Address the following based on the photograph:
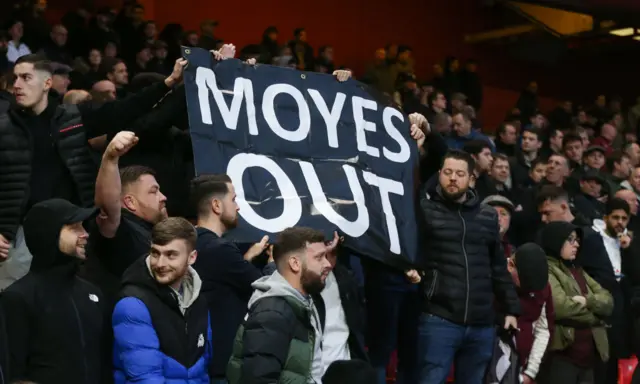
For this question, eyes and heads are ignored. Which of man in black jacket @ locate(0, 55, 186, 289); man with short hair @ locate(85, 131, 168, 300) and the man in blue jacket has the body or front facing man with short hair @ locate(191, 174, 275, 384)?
man with short hair @ locate(85, 131, 168, 300)

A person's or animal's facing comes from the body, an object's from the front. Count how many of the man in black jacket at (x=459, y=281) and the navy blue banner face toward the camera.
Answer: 2

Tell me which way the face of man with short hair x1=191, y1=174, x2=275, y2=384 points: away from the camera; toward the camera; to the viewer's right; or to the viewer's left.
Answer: to the viewer's right

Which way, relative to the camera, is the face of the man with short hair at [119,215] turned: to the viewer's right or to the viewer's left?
to the viewer's right

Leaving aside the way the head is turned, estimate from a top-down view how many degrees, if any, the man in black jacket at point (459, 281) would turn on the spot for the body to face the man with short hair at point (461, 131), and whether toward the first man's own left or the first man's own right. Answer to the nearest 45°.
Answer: approximately 180°

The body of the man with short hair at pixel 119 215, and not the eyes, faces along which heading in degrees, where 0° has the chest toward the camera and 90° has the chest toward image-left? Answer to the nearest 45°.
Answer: approximately 270°

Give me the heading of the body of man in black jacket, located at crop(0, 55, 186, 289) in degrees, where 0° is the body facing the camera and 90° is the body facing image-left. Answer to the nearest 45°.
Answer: approximately 45°

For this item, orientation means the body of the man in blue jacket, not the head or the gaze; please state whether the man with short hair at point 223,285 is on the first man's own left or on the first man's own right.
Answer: on the first man's own left

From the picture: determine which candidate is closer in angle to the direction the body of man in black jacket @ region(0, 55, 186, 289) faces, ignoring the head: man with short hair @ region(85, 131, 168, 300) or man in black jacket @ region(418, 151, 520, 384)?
the man with short hair
